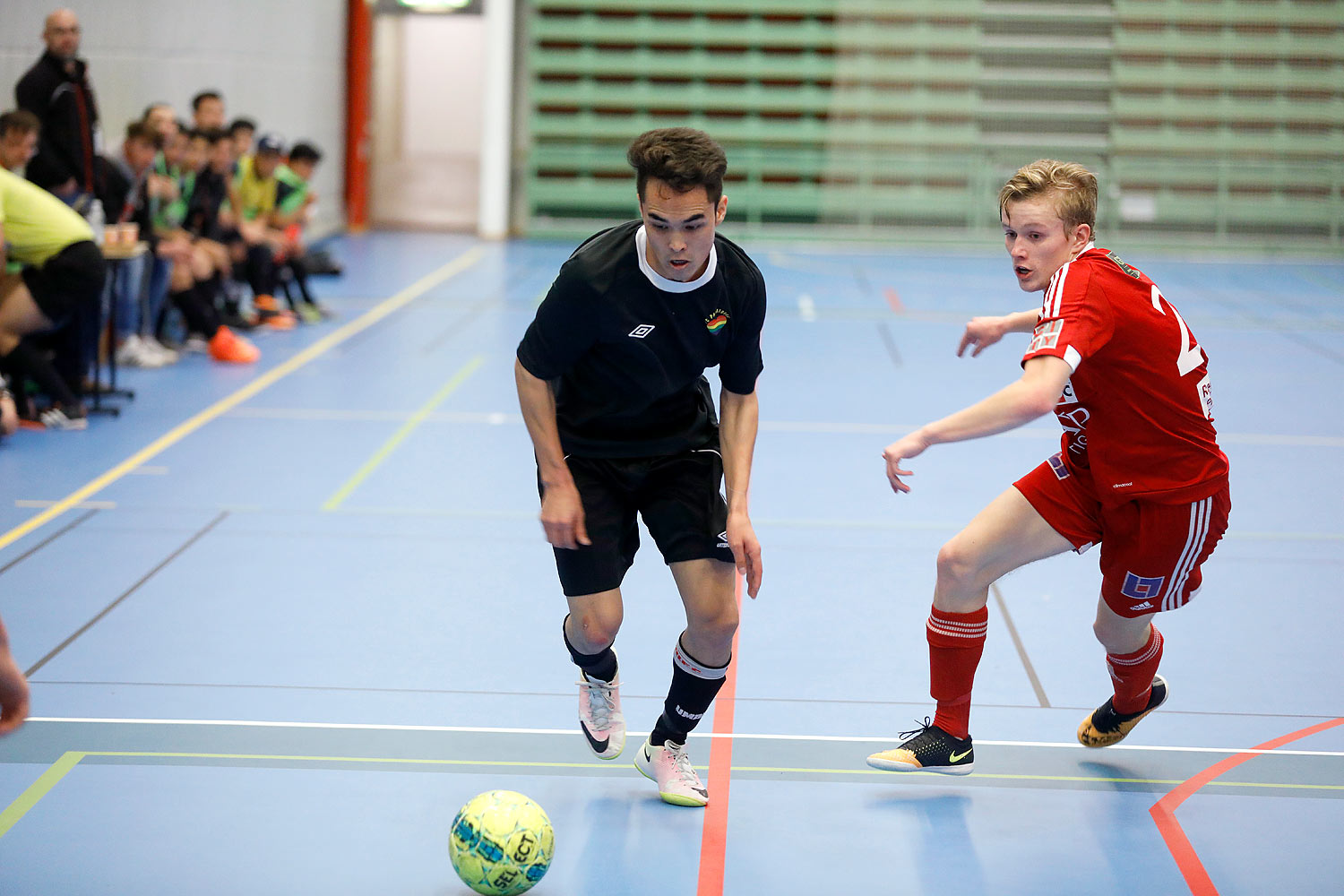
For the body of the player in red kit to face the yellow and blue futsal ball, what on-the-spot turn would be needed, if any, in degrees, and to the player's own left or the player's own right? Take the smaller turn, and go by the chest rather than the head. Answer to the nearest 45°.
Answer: approximately 45° to the player's own left

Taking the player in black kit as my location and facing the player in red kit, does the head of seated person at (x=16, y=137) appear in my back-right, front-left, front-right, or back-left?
back-left

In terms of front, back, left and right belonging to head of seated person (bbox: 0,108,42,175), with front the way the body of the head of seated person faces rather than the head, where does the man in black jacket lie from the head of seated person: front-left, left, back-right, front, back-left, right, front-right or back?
left

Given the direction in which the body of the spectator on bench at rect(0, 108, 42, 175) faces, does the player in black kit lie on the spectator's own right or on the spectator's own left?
on the spectator's own right

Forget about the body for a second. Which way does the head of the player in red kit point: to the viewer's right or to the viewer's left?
to the viewer's left

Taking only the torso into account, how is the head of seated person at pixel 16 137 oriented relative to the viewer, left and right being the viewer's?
facing to the right of the viewer

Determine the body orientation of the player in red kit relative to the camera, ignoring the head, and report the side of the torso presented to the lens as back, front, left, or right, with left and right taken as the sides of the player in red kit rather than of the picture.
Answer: left

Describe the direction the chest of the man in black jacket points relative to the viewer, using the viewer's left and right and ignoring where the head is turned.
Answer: facing the viewer and to the right of the viewer

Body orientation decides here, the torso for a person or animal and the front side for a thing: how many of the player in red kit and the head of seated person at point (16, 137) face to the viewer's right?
1

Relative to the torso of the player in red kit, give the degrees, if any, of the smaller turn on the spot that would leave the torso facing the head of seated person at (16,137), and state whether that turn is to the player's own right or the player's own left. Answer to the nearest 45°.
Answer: approximately 45° to the player's own right

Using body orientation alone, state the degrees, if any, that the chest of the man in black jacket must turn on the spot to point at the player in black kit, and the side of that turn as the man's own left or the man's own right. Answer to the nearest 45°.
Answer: approximately 45° to the man's own right

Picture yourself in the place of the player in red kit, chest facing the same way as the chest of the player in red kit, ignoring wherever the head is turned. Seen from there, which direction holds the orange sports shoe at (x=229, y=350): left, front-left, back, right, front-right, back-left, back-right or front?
front-right
